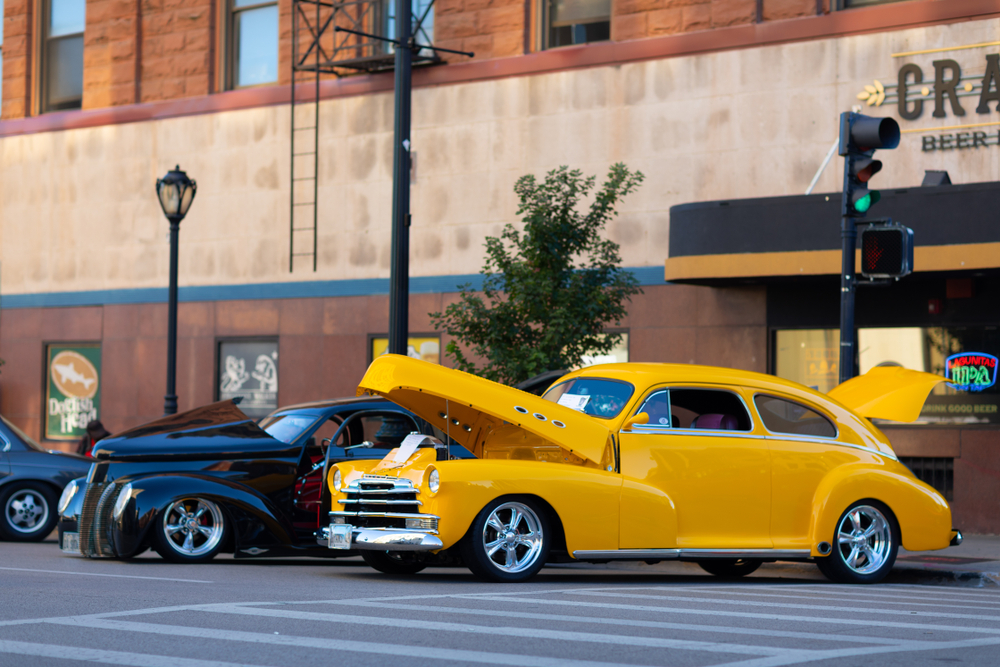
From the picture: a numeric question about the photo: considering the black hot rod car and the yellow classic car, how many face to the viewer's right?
0

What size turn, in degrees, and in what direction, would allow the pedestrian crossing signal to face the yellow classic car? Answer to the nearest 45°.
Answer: approximately 45° to its right

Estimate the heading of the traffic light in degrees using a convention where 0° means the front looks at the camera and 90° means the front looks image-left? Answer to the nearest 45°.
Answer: approximately 315°

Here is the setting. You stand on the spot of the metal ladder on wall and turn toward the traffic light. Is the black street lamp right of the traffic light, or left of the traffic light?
right

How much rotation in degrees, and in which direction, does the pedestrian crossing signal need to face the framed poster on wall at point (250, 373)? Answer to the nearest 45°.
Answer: approximately 135° to its right

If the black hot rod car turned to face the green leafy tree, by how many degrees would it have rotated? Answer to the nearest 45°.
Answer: approximately 180°

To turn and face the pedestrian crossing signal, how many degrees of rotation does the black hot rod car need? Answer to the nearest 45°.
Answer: approximately 135° to its left

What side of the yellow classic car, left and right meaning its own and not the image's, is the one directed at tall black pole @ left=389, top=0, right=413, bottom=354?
right

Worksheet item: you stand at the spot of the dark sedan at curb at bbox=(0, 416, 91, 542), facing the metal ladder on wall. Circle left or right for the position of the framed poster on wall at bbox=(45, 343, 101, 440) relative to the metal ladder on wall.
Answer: left
